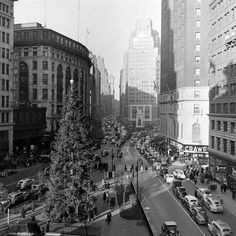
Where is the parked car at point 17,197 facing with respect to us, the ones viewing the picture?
facing the viewer and to the left of the viewer

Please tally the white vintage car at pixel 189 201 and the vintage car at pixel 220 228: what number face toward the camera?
0

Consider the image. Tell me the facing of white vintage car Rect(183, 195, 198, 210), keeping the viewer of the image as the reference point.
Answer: facing away from the viewer and to the left of the viewer

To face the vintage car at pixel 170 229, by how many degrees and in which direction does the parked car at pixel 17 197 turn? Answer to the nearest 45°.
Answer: approximately 90° to its left

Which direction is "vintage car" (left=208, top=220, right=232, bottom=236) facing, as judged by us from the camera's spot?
facing away from the viewer and to the left of the viewer

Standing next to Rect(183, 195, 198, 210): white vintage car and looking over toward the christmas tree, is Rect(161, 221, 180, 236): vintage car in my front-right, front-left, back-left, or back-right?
front-left

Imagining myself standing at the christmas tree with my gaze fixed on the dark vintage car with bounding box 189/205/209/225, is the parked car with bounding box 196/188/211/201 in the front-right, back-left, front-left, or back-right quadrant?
front-left

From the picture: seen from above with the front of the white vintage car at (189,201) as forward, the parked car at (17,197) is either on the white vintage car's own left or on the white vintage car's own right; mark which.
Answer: on the white vintage car's own left

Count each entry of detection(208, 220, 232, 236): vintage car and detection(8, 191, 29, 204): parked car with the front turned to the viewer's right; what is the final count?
0

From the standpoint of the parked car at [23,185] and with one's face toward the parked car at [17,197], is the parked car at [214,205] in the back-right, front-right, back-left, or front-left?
front-left
